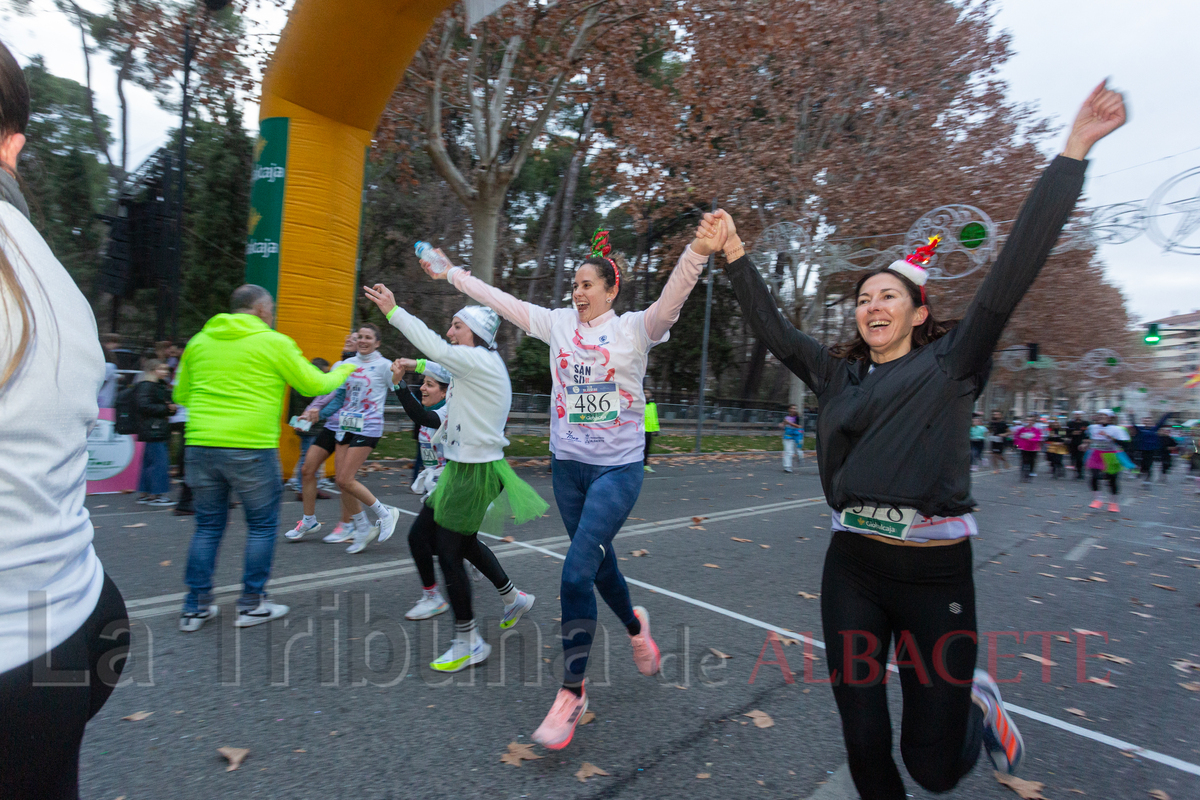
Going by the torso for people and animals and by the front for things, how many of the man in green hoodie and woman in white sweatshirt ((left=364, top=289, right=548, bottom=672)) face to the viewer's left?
1

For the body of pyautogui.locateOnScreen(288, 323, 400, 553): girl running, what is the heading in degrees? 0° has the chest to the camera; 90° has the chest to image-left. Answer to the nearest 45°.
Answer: approximately 45°

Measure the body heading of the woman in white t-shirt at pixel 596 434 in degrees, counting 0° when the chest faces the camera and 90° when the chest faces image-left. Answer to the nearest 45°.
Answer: approximately 45°

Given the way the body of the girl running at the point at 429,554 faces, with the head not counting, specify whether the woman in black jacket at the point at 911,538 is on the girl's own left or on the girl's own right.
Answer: on the girl's own left

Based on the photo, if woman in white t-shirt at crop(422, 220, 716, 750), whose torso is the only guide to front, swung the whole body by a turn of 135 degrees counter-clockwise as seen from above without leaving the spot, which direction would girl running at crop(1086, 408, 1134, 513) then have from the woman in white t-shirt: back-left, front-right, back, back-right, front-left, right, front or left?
front-left

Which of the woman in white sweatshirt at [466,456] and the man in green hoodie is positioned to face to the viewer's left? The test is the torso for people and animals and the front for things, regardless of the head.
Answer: the woman in white sweatshirt

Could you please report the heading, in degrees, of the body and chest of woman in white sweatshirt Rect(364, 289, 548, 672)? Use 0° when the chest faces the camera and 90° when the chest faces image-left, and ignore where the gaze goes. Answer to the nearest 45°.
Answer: approximately 90°

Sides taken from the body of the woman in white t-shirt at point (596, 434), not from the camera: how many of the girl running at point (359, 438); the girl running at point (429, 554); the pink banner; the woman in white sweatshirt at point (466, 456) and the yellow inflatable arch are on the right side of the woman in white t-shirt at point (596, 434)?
5

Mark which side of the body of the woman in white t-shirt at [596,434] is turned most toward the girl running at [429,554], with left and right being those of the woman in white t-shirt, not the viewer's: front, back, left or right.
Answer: right
